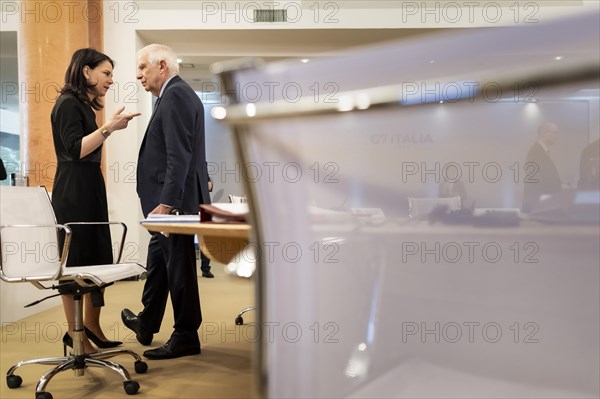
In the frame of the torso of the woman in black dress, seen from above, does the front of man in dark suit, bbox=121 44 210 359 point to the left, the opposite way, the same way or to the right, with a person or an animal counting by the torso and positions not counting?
the opposite way

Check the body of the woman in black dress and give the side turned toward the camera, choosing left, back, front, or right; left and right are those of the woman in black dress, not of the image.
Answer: right

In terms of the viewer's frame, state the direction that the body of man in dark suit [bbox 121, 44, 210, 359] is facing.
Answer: to the viewer's left

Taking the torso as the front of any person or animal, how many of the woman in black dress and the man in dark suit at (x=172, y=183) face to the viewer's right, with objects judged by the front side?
1

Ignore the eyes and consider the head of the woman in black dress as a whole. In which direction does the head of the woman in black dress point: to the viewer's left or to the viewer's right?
to the viewer's right

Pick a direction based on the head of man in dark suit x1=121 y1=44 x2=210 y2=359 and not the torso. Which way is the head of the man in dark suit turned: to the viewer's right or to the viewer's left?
to the viewer's left

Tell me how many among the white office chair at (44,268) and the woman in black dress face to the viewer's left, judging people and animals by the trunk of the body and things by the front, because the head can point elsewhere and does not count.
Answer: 0

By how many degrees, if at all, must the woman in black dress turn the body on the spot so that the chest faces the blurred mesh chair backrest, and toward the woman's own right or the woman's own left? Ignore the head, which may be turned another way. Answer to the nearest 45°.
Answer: approximately 90° to the woman's own right

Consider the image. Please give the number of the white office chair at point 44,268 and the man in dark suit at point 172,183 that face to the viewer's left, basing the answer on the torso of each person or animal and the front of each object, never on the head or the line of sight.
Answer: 1

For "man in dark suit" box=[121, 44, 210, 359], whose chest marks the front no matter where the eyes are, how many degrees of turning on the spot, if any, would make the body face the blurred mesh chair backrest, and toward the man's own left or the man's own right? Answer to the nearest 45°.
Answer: approximately 90° to the man's own left
